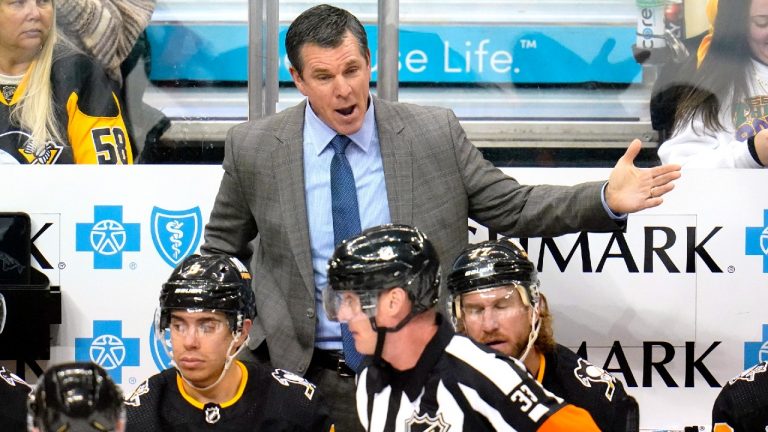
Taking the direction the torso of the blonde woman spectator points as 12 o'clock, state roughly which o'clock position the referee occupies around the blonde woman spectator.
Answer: The referee is roughly at 11 o'clock from the blonde woman spectator.

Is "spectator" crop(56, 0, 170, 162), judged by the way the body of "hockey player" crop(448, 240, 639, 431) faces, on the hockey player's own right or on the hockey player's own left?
on the hockey player's own right

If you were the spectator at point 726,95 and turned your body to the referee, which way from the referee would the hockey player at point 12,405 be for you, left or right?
right

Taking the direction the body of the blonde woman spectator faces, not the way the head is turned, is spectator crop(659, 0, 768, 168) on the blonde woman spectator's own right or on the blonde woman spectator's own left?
on the blonde woman spectator's own left

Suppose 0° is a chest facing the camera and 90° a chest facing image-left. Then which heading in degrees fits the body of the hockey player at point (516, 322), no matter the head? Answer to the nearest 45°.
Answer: approximately 45°

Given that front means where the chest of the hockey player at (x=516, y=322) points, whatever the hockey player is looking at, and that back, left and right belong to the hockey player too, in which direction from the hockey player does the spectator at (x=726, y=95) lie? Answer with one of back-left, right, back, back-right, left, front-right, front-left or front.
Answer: back
